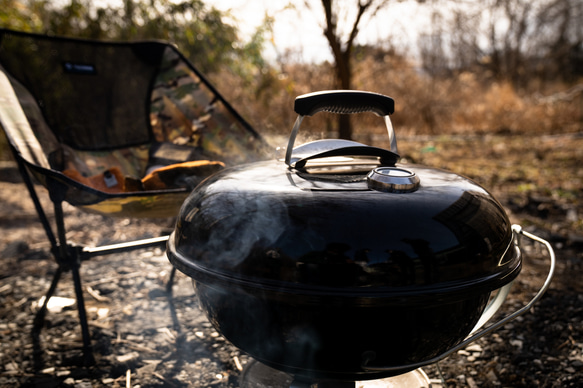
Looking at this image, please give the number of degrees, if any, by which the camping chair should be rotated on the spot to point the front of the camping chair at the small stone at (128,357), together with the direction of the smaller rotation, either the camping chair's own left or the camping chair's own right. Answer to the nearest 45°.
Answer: approximately 45° to the camping chair's own right

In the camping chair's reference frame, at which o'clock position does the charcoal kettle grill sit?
The charcoal kettle grill is roughly at 1 o'clock from the camping chair.

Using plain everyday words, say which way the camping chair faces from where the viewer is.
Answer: facing the viewer and to the right of the viewer
